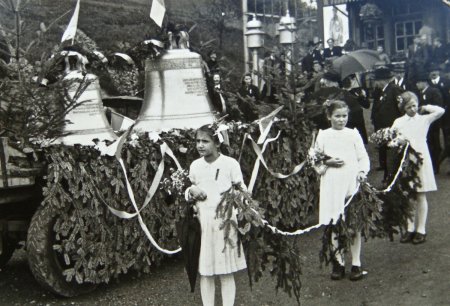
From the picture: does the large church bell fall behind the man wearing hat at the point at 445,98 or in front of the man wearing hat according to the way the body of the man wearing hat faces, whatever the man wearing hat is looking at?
in front

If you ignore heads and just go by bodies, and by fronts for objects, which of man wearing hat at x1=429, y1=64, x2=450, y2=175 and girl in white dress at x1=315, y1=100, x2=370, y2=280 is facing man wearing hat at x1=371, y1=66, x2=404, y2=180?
man wearing hat at x1=429, y1=64, x2=450, y2=175

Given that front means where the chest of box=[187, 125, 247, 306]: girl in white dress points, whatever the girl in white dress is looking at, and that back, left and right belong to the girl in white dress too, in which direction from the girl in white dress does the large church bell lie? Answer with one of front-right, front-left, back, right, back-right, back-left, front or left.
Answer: back-right

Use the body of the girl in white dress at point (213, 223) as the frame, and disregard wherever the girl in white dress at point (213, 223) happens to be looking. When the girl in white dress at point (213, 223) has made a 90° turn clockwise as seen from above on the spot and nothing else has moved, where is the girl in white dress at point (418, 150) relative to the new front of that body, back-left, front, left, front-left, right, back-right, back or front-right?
right

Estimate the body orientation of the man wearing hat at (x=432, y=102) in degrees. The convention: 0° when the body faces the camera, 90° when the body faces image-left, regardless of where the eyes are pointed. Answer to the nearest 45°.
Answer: approximately 45°

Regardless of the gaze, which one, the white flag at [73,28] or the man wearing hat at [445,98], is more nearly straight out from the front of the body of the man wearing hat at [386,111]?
the white flag

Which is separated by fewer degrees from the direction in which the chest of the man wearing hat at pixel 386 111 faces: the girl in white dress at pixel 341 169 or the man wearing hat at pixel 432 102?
the girl in white dress

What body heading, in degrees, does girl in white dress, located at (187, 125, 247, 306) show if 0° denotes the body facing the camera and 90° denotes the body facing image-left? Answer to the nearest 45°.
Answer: approximately 45°

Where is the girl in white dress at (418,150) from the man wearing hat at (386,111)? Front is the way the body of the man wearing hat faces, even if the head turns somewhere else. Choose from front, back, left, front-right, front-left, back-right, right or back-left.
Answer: front-left
